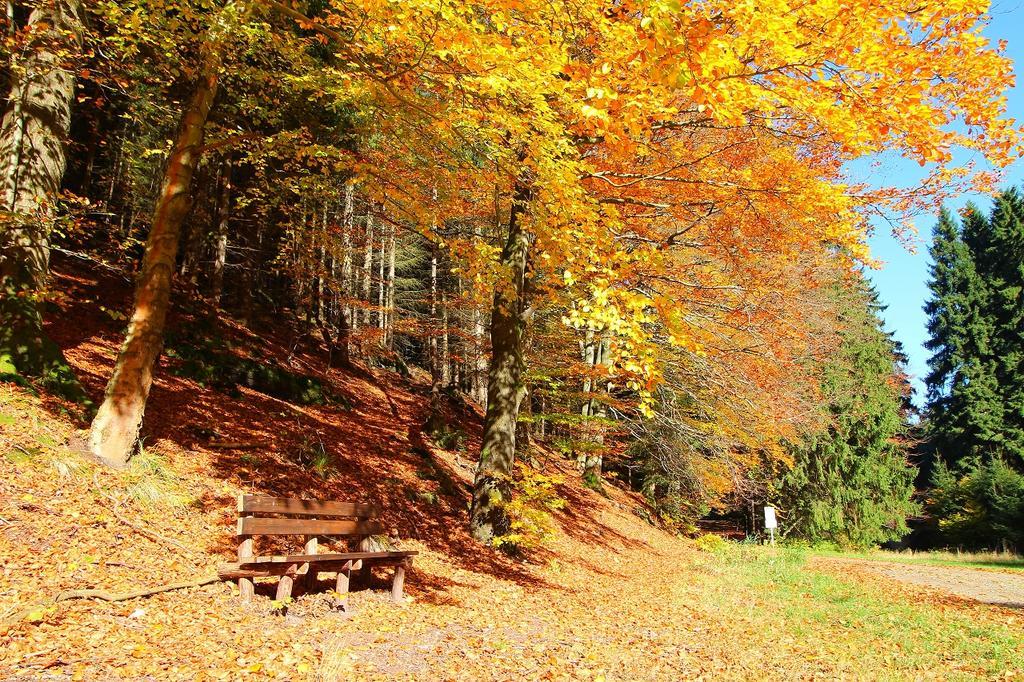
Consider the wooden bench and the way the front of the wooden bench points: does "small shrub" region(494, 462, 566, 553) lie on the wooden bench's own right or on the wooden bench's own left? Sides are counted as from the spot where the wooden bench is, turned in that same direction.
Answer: on the wooden bench's own left

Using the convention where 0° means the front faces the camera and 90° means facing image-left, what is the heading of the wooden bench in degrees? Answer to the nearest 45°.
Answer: approximately 315°

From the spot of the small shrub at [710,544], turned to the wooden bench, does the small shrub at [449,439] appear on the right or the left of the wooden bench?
right

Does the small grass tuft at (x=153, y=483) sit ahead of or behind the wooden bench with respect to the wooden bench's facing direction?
behind

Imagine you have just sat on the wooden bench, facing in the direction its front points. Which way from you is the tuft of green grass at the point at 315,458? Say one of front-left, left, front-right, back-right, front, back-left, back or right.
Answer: back-left

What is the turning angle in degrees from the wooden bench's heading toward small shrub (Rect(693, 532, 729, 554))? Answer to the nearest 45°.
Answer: approximately 90° to its left

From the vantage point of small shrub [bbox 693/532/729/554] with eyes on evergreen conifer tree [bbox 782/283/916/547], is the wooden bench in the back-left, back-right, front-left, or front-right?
back-right

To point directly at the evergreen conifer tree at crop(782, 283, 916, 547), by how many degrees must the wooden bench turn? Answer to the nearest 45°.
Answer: approximately 90° to its left
